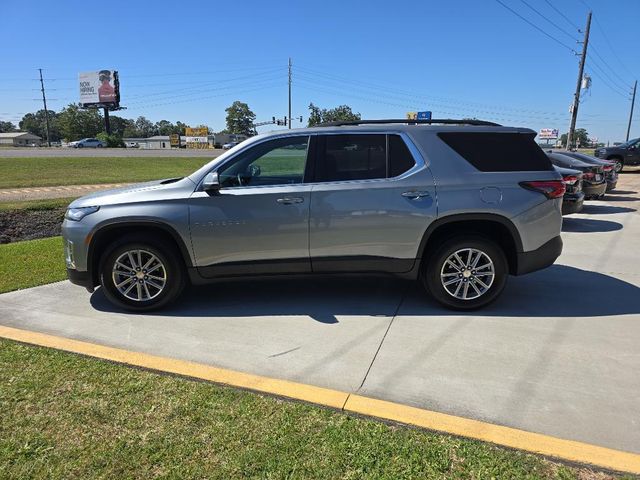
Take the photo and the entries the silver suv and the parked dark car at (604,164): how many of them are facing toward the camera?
0

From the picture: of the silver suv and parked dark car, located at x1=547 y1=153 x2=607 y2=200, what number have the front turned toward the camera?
0

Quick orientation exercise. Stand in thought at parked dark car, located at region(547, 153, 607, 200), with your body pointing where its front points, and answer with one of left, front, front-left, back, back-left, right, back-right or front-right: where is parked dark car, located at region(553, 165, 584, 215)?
back-left

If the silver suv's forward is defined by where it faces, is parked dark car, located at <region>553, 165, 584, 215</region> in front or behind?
behind

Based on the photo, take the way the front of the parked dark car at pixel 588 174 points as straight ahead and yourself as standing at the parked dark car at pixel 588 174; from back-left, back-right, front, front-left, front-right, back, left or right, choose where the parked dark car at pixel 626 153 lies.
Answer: front-right

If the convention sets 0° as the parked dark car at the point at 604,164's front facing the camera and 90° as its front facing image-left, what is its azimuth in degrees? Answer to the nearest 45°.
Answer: approximately 135°

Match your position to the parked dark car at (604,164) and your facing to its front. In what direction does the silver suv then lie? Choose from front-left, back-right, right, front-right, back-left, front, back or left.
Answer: back-left

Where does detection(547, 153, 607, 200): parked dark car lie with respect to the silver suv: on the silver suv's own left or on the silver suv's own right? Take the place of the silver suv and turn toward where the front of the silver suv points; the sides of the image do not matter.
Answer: on the silver suv's own right

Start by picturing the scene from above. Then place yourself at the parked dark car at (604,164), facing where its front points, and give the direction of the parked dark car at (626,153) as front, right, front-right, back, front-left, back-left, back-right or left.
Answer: front-right

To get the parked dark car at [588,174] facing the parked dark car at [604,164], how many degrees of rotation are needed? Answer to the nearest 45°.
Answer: approximately 45° to its right

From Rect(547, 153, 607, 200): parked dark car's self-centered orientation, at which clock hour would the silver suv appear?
The silver suv is roughly at 8 o'clock from the parked dark car.

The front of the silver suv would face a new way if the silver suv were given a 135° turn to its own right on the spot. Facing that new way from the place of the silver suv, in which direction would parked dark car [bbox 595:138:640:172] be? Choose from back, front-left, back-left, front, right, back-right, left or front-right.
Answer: front

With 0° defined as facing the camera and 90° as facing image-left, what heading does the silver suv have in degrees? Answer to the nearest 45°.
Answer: approximately 90°

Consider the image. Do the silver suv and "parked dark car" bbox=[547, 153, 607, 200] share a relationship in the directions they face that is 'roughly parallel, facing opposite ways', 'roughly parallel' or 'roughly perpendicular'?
roughly perpendicular
